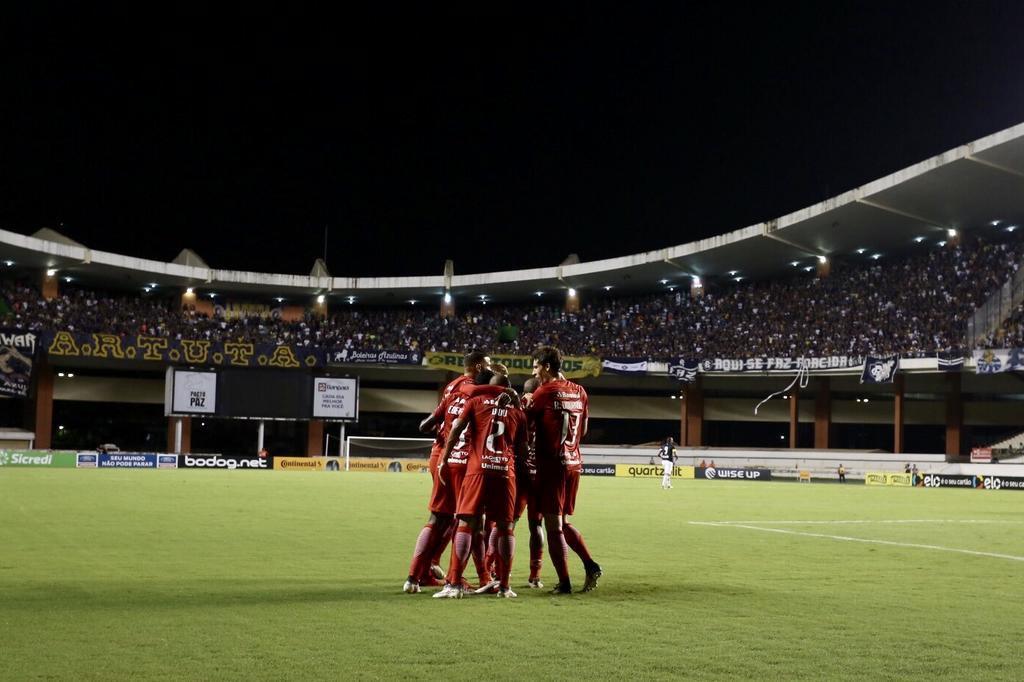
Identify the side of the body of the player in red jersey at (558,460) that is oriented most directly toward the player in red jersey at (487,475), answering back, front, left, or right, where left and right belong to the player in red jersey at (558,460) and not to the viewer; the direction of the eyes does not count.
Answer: left

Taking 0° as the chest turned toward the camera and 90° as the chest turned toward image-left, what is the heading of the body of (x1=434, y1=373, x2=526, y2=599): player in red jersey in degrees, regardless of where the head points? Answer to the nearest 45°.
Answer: approximately 180°

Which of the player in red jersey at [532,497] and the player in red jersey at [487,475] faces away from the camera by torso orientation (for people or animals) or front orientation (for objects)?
the player in red jersey at [487,475]

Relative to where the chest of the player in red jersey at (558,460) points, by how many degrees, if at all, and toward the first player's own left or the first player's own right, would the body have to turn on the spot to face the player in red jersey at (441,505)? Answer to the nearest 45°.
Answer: approximately 45° to the first player's own left
